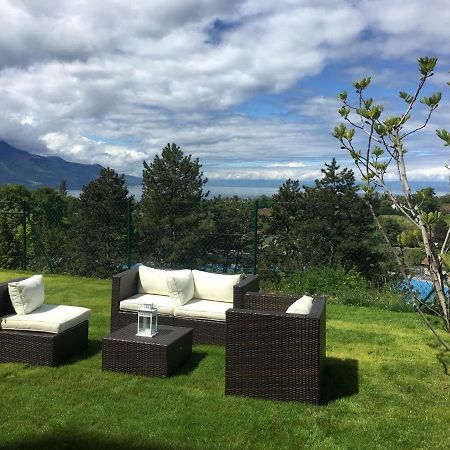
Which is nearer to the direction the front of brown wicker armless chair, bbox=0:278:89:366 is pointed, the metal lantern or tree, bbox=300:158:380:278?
the metal lantern

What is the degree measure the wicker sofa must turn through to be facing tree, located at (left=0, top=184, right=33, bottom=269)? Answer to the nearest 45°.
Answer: approximately 90° to its right

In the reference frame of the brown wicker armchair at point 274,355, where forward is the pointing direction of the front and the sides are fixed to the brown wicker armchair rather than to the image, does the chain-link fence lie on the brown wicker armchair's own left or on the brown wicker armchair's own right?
on the brown wicker armchair's own right

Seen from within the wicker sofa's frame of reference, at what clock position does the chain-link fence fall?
The chain-link fence is roughly at 5 o'clock from the wicker sofa.

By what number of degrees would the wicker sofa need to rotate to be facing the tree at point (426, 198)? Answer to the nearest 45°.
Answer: approximately 90° to its left

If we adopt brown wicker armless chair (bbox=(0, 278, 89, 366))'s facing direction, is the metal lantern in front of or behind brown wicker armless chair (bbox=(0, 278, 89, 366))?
in front

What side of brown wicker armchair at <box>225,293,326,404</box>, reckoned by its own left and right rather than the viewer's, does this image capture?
left

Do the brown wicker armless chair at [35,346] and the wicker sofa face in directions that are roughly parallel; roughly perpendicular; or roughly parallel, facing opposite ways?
roughly perpendicular

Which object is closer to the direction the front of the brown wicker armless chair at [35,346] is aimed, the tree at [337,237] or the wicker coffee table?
the wicker coffee table

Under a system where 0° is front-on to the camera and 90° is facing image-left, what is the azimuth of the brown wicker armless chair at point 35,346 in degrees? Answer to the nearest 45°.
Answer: approximately 315°

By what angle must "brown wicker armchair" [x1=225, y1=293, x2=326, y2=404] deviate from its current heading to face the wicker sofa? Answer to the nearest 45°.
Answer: approximately 45° to its right

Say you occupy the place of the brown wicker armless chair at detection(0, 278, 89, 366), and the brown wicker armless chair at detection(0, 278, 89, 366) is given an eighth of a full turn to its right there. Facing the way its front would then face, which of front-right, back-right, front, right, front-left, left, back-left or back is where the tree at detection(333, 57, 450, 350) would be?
front-left

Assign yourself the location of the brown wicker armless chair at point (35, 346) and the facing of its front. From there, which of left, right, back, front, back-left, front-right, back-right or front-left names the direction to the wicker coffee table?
front

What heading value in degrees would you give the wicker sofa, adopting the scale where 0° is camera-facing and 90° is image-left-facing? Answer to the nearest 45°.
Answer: approximately 45°
